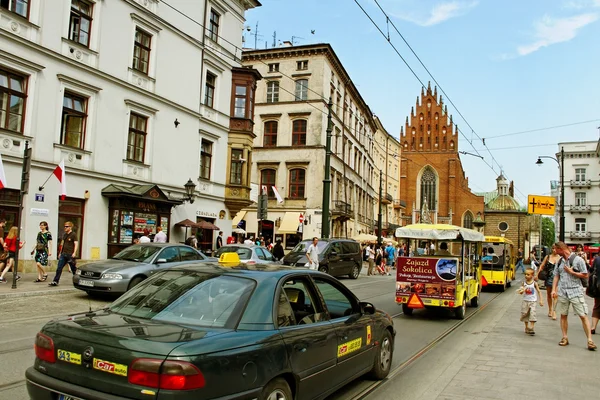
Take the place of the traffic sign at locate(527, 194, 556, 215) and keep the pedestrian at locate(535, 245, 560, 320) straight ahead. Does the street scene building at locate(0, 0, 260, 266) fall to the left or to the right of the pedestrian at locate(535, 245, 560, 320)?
right

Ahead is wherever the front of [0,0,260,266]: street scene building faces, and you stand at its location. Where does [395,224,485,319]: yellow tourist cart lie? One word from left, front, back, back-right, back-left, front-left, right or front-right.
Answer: front

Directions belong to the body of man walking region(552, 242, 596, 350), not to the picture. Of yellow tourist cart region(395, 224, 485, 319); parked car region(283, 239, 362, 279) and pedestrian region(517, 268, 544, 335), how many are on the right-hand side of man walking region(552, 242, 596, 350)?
3

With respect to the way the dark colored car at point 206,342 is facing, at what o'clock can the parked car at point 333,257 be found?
The parked car is roughly at 11 o'clock from the dark colored car.

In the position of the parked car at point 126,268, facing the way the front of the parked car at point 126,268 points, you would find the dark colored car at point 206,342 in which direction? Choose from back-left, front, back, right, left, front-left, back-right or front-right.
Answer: front-left

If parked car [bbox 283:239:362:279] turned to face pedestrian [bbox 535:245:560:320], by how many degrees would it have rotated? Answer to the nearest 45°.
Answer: approximately 90° to its left

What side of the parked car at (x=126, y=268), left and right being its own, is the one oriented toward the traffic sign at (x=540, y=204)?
back

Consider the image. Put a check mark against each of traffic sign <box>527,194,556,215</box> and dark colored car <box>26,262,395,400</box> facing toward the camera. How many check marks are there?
1

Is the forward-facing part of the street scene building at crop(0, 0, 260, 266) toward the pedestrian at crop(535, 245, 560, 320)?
yes

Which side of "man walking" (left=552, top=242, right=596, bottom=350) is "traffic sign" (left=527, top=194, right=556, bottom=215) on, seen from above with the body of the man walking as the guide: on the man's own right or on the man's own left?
on the man's own right

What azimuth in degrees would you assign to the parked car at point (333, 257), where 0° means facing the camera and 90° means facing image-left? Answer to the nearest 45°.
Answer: approximately 45°

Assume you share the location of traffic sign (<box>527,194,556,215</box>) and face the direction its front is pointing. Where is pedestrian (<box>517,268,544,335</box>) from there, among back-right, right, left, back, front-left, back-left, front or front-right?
front

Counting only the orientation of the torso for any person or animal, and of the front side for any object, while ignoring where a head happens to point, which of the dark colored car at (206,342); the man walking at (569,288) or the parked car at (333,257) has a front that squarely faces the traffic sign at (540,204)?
the dark colored car

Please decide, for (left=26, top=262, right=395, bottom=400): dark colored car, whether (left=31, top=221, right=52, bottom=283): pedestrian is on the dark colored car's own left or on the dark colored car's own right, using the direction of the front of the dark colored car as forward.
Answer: on the dark colored car's own left

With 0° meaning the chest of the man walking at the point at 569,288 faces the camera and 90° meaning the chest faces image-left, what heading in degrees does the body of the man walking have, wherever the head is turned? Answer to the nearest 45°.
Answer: approximately 45°

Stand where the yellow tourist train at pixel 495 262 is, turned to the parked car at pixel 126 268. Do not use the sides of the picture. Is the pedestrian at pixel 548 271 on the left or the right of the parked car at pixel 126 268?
left

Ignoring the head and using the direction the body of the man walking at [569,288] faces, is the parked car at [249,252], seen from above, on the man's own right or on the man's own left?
on the man's own right

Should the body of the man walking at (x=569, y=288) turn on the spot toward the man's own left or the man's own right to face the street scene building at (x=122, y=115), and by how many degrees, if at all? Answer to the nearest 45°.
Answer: approximately 45° to the man's own right

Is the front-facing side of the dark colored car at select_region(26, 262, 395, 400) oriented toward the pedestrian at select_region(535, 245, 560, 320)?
yes
